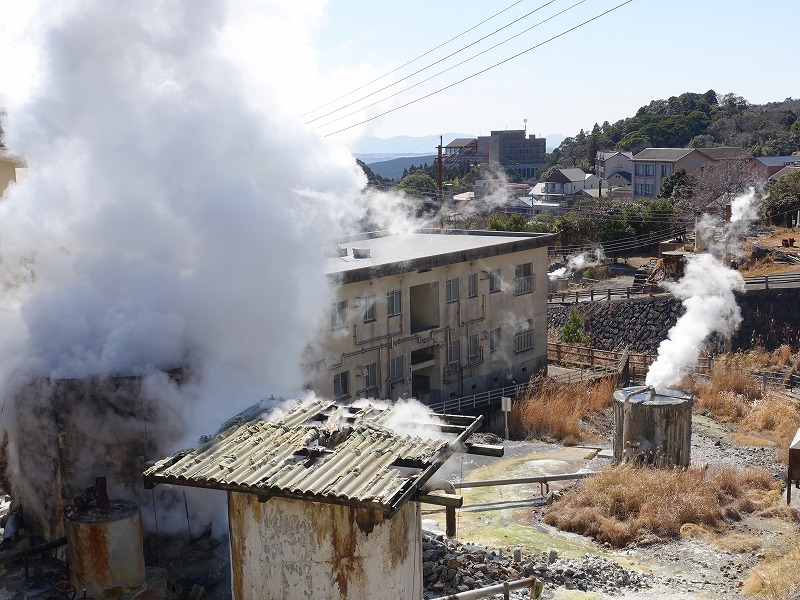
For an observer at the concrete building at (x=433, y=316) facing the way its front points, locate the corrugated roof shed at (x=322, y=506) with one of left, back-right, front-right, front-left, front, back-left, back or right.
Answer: front-right

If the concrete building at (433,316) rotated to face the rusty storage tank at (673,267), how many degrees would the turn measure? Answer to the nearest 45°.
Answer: approximately 90° to its left

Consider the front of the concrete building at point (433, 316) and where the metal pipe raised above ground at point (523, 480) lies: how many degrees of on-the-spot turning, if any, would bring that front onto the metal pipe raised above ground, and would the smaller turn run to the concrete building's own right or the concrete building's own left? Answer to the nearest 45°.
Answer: approximately 45° to the concrete building's own right

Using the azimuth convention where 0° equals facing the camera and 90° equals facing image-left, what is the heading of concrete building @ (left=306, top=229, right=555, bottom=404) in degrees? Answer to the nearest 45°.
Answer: approximately 315°

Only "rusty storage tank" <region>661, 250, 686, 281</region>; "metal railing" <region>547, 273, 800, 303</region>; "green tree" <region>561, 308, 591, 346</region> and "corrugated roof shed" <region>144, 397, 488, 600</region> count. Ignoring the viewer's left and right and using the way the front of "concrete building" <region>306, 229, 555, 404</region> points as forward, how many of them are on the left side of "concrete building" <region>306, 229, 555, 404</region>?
3

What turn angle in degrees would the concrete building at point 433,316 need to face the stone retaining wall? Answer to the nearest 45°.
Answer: approximately 90° to its left

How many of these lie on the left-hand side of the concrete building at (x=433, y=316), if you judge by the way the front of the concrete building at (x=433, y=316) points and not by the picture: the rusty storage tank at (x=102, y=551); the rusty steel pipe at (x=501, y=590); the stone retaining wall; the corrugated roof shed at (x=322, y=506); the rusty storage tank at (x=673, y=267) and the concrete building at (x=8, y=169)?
2

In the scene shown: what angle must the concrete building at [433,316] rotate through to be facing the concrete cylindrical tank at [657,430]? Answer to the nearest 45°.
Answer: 0° — it already faces it

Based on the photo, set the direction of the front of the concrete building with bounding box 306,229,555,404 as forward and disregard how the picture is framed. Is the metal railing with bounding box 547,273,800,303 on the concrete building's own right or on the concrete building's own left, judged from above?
on the concrete building's own left

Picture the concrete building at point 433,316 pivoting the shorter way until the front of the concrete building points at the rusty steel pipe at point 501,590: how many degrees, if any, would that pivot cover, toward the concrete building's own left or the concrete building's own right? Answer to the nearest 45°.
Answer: approximately 45° to the concrete building's own right

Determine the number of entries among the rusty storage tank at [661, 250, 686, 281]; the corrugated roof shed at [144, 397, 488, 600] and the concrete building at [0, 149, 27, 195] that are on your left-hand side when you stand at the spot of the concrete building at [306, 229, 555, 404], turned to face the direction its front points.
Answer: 1

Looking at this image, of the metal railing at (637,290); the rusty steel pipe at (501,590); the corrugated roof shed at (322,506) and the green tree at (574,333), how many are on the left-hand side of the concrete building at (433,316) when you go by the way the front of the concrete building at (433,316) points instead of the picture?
2

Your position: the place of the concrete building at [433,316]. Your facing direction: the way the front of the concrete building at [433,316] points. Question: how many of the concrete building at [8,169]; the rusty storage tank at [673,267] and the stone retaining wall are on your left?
2

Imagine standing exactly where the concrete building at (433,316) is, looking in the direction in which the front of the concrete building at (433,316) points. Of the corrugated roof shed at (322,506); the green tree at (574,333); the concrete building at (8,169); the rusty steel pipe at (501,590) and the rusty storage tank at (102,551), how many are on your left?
1
